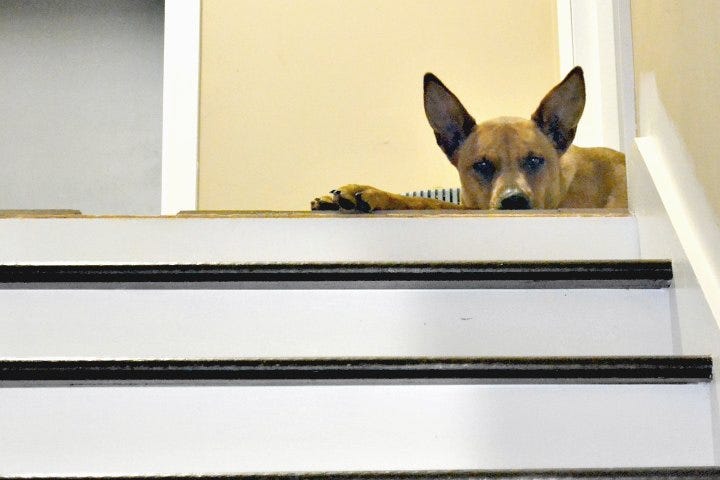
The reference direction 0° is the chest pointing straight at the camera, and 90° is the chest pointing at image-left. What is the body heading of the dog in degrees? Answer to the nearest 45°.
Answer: approximately 45°

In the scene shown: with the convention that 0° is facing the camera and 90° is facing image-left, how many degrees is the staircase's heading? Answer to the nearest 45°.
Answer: approximately 0°
